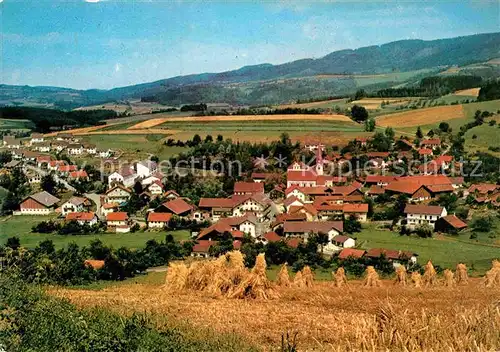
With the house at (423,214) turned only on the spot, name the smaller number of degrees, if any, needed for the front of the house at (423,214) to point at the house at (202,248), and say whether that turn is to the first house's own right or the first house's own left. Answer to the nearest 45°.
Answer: approximately 45° to the first house's own right

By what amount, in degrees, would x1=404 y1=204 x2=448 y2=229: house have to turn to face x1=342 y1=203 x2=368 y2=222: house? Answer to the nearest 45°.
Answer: approximately 90° to its right

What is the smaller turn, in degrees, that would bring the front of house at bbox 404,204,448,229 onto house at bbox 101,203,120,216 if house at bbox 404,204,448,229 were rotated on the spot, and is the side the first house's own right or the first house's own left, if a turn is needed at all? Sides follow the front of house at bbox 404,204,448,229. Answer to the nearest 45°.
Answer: approximately 90° to the first house's own right

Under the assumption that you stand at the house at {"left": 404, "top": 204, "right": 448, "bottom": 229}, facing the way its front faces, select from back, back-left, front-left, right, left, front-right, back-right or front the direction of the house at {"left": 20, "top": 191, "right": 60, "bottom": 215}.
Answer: right

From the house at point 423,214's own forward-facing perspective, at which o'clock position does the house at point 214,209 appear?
the house at point 214,209 is roughly at 3 o'clock from the house at point 423,214.

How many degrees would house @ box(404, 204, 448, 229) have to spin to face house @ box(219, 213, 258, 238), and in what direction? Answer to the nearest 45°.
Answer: approximately 90° to its right

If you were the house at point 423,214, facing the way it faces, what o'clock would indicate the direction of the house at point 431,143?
the house at point 431,143 is roughly at 6 o'clock from the house at point 423,214.

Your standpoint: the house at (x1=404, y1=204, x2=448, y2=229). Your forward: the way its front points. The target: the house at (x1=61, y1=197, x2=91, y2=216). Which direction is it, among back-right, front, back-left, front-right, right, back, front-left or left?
right

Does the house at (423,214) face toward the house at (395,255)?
yes

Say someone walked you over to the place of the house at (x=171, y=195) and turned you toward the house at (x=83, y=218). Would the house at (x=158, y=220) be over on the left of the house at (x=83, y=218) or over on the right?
left

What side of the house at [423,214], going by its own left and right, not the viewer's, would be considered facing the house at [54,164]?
right

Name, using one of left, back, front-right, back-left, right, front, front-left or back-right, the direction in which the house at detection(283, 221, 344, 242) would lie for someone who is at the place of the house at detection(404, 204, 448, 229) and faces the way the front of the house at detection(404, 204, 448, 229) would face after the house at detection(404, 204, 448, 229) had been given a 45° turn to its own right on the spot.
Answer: front

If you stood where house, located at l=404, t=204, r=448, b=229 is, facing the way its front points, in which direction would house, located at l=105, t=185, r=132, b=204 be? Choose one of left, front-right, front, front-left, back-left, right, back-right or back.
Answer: right

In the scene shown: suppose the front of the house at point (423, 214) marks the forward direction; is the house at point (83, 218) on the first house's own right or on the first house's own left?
on the first house's own right

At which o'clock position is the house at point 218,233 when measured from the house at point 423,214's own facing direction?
the house at point 218,233 is roughly at 2 o'clock from the house at point 423,214.

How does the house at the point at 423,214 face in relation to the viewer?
toward the camera

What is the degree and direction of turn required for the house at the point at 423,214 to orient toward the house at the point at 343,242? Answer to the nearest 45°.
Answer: approximately 45° to its right
